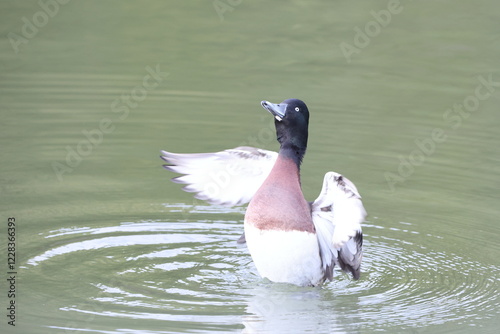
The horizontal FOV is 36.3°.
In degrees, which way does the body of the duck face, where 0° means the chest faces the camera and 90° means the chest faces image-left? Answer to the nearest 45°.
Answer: approximately 45°
